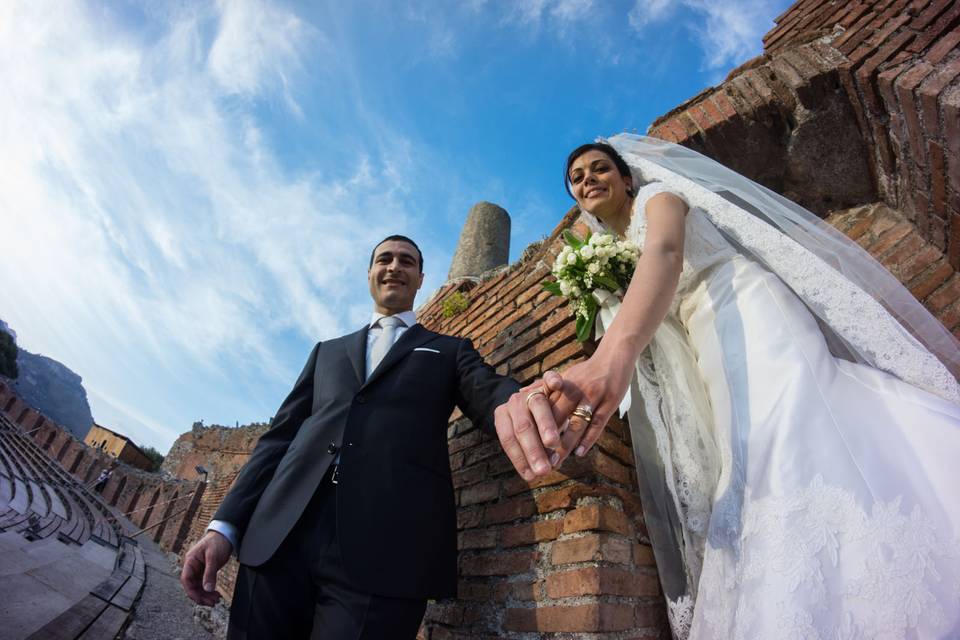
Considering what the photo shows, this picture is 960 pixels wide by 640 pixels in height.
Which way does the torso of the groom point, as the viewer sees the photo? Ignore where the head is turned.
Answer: toward the camera

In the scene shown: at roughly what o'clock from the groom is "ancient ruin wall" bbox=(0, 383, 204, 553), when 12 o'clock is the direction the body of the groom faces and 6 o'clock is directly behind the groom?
The ancient ruin wall is roughly at 5 o'clock from the groom.

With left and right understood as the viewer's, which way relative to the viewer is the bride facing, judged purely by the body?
facing the viewer and to the left of the viewer

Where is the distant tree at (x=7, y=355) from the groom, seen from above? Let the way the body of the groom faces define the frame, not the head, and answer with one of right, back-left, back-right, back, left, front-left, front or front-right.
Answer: back-right

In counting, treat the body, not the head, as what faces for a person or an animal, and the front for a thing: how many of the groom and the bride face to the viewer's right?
0

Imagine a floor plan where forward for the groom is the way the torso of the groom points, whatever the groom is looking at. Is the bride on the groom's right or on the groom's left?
on the groom's left

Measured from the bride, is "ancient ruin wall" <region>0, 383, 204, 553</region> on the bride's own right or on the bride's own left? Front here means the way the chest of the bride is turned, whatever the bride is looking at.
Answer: on the bride's own right

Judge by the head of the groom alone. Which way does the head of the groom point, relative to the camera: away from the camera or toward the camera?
toward the camera
